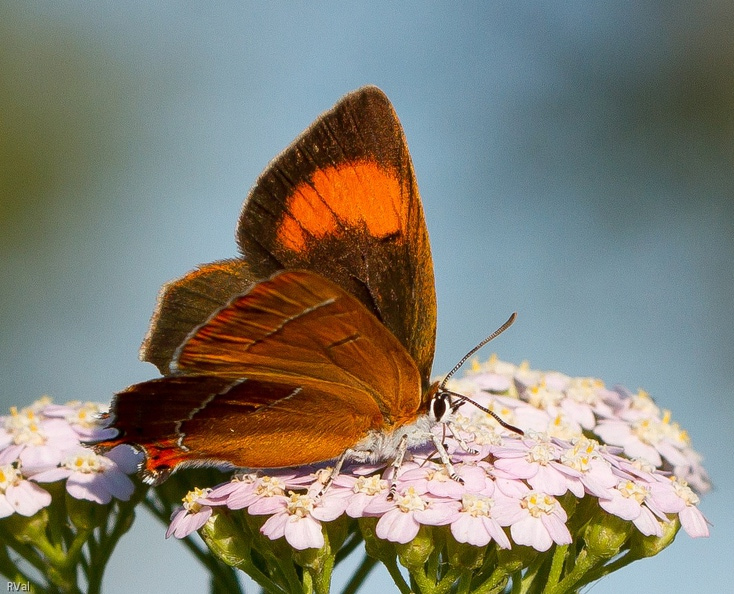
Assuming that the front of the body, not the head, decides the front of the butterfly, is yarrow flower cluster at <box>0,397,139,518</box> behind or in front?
behind

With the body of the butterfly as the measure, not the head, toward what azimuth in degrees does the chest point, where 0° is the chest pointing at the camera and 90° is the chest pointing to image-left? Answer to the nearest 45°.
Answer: approximately 270°

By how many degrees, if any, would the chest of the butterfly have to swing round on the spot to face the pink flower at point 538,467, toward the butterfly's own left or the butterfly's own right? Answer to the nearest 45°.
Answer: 0° — it already faces it
